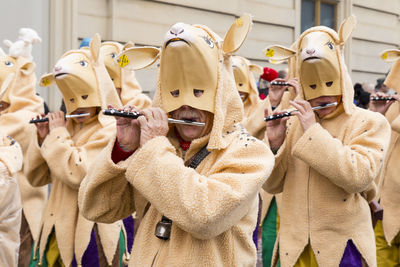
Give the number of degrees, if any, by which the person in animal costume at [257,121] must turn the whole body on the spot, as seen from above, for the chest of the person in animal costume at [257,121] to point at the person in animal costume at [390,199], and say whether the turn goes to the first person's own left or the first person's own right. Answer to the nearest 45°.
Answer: approximately 90° to the first person's own left

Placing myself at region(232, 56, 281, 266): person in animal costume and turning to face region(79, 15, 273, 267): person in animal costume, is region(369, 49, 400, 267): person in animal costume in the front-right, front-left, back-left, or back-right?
front-left

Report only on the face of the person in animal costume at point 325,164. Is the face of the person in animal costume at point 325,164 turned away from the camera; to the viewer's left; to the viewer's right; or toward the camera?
toward the camera

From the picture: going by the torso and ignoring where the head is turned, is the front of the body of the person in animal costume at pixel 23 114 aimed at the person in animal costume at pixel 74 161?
no

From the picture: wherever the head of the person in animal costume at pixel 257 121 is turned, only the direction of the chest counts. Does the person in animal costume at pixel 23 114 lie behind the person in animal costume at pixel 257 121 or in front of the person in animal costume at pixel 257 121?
in front

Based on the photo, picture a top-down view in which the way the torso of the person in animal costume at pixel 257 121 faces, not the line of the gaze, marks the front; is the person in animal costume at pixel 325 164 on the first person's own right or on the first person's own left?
on the first person's own left

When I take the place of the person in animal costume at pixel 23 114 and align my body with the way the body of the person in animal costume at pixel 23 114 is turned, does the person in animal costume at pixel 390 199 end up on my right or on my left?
on my left

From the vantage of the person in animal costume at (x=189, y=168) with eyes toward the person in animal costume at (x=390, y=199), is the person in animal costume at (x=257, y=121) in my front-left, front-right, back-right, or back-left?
front-left

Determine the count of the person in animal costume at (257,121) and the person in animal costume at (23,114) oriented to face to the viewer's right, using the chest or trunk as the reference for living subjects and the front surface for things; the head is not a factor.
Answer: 0

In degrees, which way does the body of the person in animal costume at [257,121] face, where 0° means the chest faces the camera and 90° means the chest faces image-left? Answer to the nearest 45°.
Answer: approximately 45°

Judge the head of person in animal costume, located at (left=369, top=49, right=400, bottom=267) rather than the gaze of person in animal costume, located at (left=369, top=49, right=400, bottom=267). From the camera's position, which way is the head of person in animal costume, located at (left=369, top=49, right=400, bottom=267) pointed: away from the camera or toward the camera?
toward the camera

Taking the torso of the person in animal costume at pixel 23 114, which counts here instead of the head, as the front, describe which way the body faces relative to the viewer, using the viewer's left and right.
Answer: facing the viewer and to the left of the viewer

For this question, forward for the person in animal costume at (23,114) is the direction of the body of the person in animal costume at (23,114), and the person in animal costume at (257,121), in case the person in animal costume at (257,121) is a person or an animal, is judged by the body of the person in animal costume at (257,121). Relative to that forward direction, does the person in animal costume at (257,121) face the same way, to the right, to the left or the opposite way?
the same way

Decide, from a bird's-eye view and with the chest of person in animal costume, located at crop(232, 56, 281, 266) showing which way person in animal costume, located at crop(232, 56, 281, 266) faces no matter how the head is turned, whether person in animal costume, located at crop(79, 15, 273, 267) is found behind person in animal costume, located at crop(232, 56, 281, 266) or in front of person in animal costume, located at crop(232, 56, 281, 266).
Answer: in front

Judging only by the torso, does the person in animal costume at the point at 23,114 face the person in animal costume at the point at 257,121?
no
